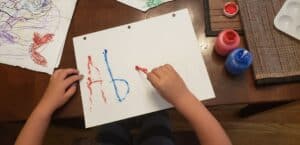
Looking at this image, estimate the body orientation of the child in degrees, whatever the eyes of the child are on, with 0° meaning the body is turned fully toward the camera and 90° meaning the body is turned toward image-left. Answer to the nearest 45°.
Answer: approximately 180°
